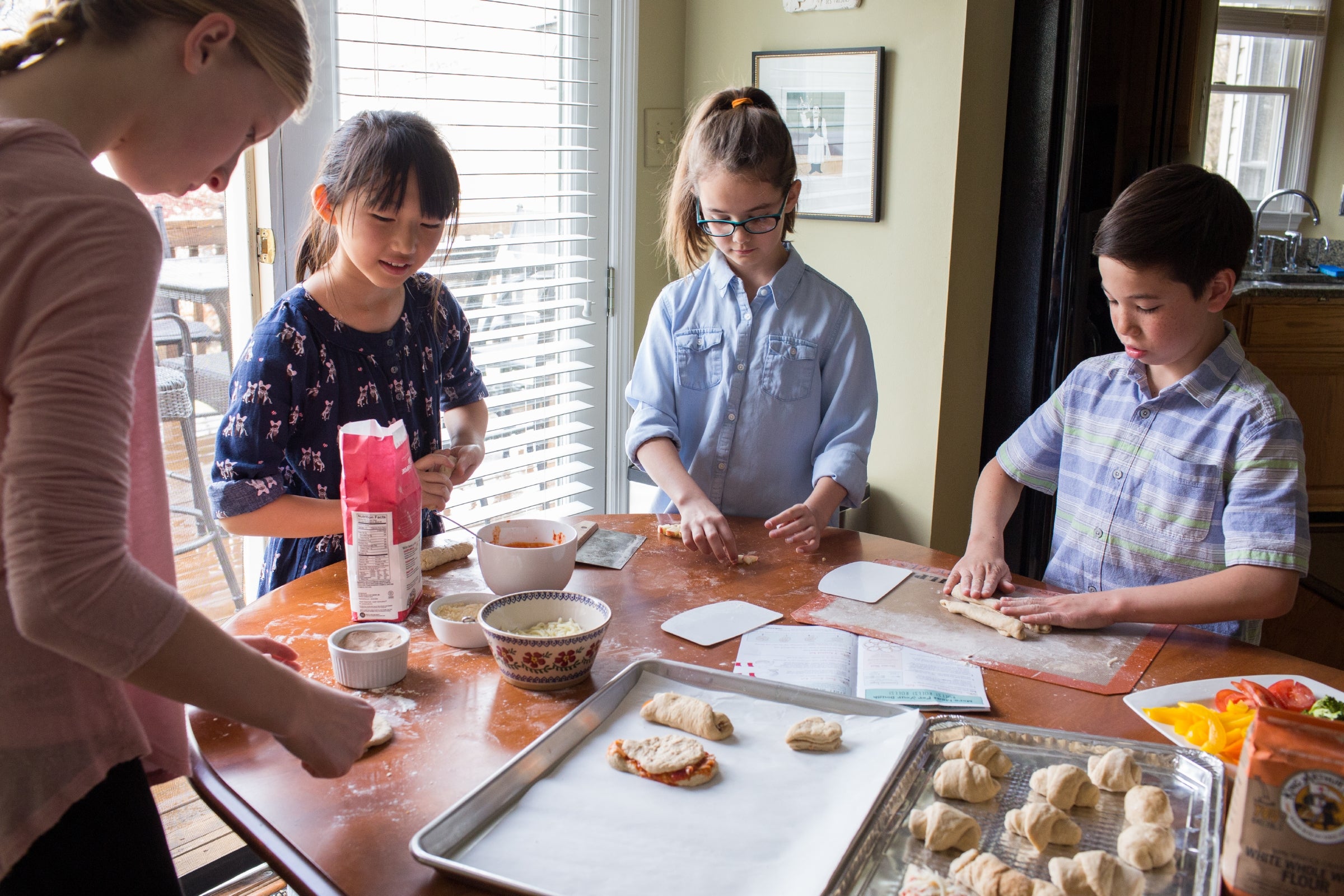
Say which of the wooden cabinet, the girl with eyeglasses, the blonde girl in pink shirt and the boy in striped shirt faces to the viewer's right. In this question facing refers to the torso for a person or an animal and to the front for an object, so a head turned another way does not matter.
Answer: the blonde girl in pink shirt

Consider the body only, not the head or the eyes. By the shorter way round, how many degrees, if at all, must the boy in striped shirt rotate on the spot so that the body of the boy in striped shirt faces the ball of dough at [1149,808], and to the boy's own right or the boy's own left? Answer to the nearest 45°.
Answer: approximately 45° to the boy's own left

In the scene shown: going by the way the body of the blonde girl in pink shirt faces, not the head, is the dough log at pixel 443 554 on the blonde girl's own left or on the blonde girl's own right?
on the blonde girl's own left

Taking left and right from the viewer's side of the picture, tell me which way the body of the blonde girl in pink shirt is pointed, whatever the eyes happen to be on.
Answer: facing to the right of the viewer

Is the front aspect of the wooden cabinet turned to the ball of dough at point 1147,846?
yes

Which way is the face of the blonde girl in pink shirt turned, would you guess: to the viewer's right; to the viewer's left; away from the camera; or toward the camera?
to the viewer's right

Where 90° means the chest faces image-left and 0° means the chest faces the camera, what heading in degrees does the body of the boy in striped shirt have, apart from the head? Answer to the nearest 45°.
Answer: approximately 45°

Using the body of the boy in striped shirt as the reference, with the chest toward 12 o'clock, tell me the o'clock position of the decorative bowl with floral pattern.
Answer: The decorative bowl with floral pattern is roughly at 12 o'clock from the boy in striped shirt.
